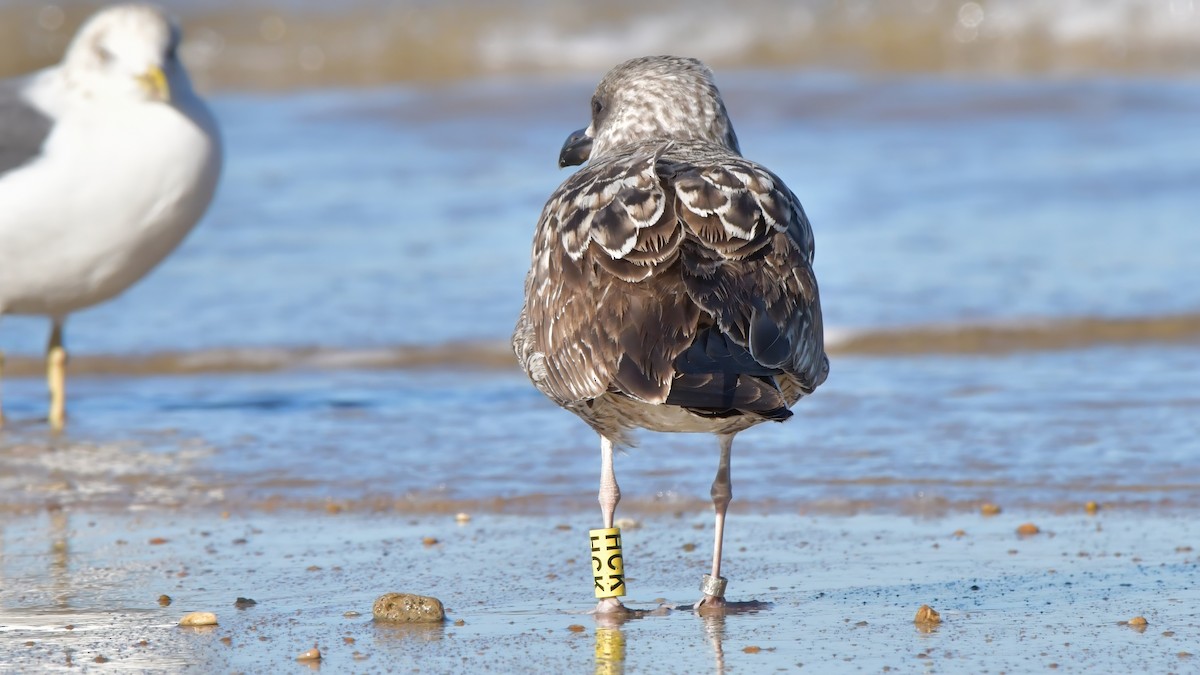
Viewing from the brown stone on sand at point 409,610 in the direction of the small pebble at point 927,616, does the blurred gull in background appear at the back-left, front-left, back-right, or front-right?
back-left

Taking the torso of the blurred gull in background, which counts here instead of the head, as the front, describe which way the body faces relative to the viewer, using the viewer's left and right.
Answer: facing the viewer and to the right of the viewer

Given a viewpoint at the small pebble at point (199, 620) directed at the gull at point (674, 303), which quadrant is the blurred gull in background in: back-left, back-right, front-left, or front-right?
back-left

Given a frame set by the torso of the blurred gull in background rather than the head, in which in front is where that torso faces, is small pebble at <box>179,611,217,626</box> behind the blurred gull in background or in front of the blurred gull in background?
in front

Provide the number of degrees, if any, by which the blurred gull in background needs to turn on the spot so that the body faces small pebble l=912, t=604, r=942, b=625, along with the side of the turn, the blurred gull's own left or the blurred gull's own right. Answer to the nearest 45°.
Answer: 0° — it already faces it

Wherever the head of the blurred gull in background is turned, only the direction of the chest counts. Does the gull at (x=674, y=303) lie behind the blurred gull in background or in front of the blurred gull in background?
in front
